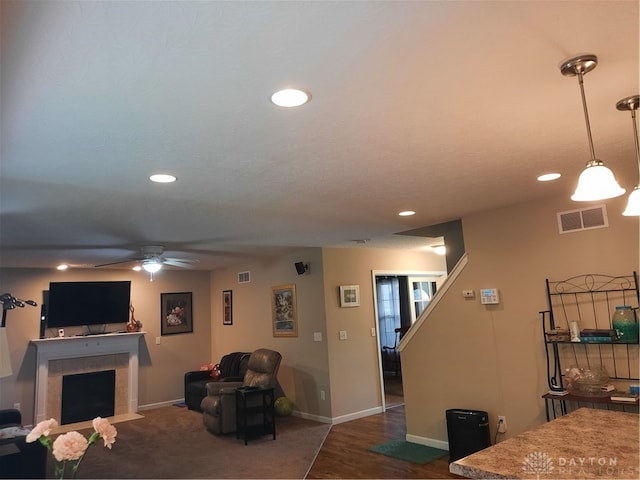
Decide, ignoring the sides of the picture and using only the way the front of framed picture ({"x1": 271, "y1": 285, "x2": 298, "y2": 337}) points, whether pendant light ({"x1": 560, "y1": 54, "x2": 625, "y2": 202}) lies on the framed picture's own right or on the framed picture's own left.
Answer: on the framed picture's own left

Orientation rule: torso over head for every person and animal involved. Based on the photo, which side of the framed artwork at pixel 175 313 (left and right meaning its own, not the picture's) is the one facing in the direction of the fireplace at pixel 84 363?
right

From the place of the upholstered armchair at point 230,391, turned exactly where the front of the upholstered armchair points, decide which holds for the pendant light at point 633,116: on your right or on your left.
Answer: on your left

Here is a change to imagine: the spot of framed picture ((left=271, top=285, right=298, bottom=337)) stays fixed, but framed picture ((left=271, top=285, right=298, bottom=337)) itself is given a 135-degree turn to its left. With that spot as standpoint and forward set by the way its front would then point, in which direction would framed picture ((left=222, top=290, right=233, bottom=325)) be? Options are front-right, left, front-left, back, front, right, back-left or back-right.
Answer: back-left

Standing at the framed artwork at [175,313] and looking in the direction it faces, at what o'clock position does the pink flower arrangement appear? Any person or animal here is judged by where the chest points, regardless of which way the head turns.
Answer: The pink flower arrangement is roughly at 12 o'clock from the framed artwork.

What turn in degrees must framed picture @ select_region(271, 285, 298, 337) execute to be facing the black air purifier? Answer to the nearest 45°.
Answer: approximately 90° to its left

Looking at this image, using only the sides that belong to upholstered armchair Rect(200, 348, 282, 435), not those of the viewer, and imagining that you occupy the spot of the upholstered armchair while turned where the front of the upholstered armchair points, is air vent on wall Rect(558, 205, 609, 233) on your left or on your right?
on your left

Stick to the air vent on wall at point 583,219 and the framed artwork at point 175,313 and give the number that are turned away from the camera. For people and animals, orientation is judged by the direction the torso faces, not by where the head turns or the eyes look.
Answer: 0

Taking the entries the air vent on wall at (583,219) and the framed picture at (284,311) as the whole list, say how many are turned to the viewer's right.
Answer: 0

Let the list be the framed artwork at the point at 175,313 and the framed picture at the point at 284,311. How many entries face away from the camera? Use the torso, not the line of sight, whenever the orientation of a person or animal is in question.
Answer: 0

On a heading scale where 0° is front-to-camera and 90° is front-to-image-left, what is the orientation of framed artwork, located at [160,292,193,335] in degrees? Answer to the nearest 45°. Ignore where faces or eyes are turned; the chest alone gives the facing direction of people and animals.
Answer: approximately 0°
